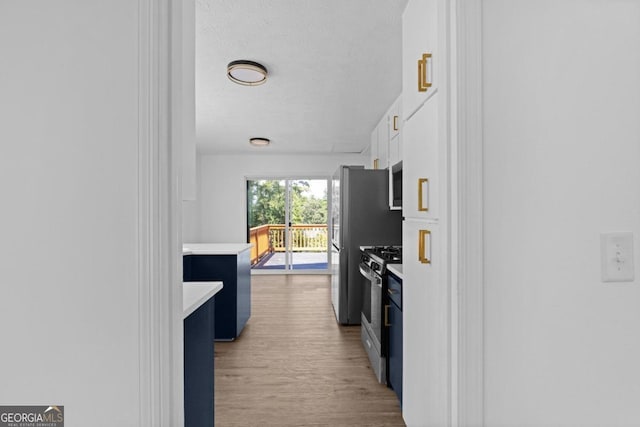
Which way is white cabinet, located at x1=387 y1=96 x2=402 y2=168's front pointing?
to the viewer's left

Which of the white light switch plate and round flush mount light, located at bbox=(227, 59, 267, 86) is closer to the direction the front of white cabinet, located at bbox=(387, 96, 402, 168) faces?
the round flush mount light

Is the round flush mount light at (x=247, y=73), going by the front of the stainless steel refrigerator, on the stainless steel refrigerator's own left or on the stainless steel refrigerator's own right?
on the stainless steel refrigerator's own left

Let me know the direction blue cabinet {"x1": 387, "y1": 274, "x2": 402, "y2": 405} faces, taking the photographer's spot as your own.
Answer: facing to the left of the viewer

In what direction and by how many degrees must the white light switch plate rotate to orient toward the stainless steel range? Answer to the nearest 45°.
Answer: approximately 135° to its right

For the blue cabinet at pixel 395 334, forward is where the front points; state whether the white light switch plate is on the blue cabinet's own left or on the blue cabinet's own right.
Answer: on the blue cabinet's own left

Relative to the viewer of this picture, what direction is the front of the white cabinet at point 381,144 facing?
facing to the left of the viewer

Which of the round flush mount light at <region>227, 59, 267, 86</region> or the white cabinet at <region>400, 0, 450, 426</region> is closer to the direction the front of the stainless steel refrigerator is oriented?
the round flush mount light
